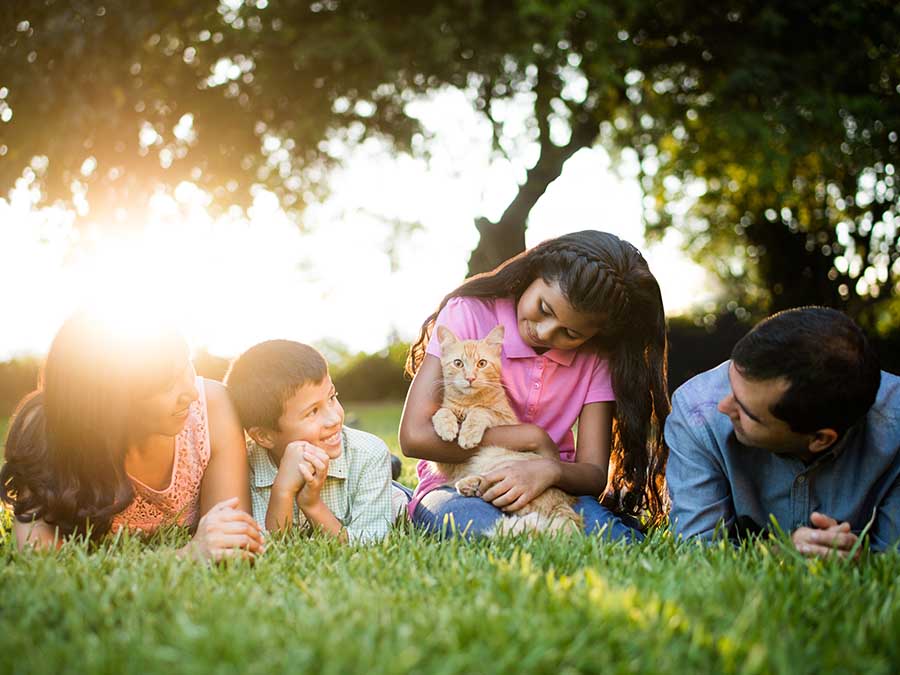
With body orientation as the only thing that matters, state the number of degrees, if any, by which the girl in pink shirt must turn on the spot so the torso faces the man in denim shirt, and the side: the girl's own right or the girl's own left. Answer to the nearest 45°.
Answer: approximately 45° to the girl's own left

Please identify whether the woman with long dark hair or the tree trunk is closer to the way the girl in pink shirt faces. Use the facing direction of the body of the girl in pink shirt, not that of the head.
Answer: the woman with long dark hair

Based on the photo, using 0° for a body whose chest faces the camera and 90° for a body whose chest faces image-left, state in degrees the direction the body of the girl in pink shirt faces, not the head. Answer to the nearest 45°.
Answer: approximately 0°

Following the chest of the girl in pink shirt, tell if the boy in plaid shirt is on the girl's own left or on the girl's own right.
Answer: on the girl's own right

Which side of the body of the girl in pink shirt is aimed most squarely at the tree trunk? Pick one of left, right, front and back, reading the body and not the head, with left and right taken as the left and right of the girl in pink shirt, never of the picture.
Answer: back

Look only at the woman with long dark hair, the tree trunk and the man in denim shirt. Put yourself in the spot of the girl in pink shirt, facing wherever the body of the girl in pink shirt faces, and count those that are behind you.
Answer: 1

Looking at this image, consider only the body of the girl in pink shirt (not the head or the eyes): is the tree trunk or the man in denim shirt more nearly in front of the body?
the man in denim shirt

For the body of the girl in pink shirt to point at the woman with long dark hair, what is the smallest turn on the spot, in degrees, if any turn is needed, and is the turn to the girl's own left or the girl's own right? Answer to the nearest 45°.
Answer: approximately 45° to the girl's own right
